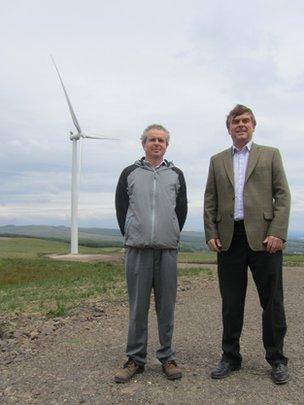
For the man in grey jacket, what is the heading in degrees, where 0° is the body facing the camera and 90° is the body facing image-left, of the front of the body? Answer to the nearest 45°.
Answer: approximately 0°

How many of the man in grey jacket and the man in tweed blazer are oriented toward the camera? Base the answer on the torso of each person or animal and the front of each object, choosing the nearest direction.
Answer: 2

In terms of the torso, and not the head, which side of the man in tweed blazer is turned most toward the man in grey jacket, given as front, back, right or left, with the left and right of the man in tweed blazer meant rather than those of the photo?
right

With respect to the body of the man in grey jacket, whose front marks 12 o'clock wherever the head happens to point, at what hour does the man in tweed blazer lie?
The man in tweed blazer is roughly at 9 o'clock from the man in grey jacket.
